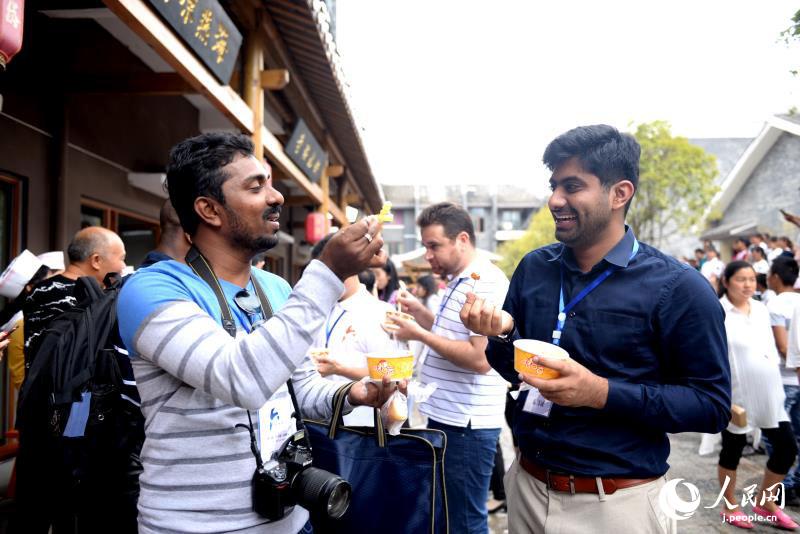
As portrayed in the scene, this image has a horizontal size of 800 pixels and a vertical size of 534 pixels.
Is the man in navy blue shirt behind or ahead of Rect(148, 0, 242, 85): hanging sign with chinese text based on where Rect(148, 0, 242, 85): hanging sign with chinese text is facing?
ahead

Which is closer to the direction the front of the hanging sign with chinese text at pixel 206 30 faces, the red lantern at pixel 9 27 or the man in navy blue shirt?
the man in navy blue shirt

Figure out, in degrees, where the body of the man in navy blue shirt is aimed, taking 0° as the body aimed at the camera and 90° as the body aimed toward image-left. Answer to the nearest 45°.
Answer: approximately 45°

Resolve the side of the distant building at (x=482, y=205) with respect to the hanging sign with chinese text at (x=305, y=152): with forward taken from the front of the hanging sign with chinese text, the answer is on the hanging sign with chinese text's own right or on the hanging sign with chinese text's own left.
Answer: on the hanging sign with chinese text's own left

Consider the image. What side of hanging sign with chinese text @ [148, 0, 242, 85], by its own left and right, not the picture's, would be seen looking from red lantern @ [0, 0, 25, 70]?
right

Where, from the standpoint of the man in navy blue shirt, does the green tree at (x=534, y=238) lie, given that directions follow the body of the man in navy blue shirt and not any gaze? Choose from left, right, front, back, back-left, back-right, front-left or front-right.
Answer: back-right

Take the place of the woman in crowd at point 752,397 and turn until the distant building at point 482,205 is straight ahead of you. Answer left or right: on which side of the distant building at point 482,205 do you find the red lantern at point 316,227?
left

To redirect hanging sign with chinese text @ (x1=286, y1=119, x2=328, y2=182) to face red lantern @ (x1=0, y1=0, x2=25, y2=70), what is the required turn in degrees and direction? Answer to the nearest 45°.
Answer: approximately 45° to its right

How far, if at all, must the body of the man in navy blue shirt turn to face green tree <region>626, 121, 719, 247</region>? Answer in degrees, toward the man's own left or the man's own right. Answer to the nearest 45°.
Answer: approximately 135° to the man's own right

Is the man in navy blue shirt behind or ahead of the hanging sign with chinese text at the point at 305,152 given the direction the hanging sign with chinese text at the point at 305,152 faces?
ahead

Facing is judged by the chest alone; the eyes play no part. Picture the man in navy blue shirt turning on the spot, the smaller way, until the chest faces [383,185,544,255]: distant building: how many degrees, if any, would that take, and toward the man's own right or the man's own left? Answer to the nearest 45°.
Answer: approximately 135° to the man's own right
